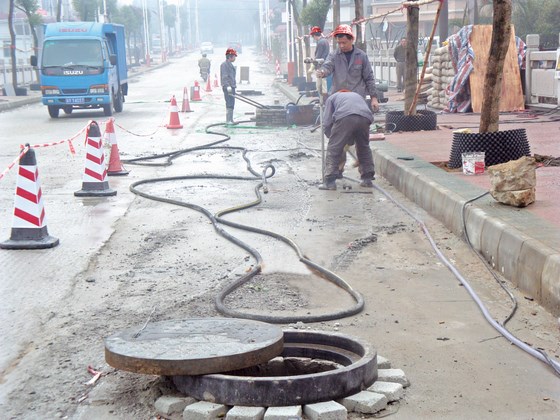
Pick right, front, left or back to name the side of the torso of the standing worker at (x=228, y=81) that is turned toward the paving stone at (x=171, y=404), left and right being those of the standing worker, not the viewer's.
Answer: right

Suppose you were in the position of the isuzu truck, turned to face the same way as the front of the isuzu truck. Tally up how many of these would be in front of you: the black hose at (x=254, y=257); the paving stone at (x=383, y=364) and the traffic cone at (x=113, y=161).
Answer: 3

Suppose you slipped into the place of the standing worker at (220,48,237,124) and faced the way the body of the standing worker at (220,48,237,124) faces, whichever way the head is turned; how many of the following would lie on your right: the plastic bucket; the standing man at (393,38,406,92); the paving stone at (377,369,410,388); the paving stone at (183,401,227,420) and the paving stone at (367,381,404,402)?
4

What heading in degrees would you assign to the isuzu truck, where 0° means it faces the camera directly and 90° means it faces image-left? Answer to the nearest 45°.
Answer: approximately 0°

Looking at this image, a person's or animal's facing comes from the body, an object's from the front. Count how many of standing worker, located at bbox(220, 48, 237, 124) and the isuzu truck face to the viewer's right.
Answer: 1

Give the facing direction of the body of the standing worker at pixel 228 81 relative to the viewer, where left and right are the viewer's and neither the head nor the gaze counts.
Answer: facing to the right of the viewer

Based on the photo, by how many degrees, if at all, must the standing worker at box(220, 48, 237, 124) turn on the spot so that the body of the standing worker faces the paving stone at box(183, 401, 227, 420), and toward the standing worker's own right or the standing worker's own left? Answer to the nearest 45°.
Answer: approximately 90° to the standing worker's own right

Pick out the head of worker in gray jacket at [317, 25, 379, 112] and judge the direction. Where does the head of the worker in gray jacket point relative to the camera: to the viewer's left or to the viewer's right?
to the viewer's left

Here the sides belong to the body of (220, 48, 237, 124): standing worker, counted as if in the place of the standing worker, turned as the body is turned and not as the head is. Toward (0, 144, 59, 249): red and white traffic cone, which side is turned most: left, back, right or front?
right

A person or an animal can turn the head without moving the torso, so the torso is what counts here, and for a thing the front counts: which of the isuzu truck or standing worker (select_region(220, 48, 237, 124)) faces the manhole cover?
the isuzu truck

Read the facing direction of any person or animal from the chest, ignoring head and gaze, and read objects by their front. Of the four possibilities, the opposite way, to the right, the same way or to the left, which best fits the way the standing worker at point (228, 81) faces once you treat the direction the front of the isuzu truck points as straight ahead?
to the left

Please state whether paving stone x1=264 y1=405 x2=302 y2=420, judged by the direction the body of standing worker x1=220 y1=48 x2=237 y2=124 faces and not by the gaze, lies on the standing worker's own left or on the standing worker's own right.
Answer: on the standing worker's own right

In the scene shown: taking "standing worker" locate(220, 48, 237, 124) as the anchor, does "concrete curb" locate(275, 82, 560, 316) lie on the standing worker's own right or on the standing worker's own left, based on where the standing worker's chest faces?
on the standing worker's own right

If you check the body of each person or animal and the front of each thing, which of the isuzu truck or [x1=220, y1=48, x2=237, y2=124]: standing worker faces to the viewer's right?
the standing worker
